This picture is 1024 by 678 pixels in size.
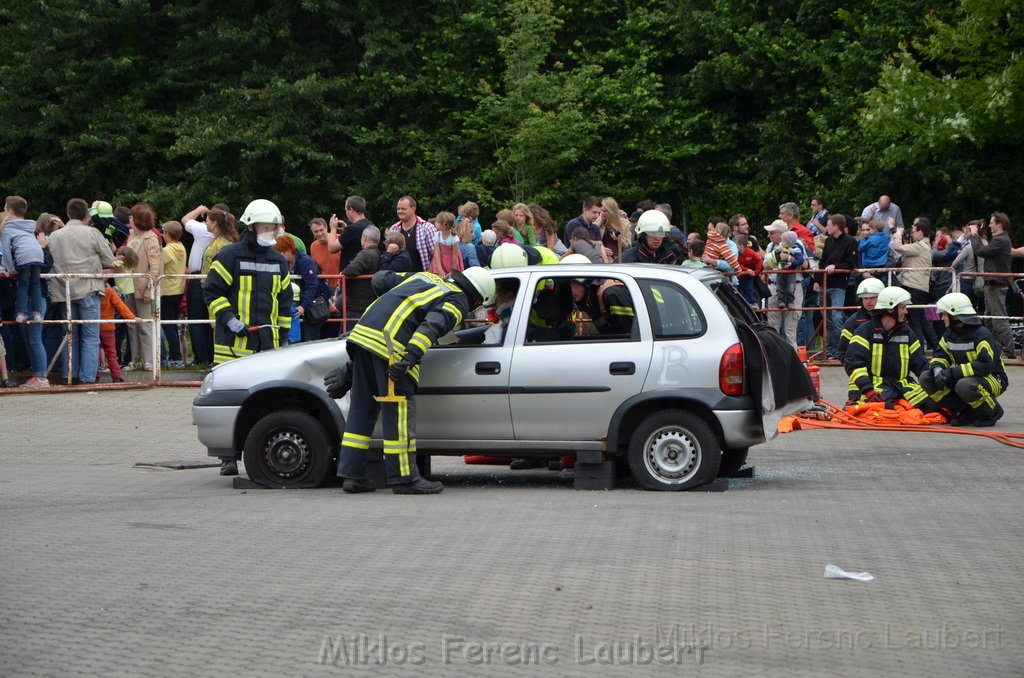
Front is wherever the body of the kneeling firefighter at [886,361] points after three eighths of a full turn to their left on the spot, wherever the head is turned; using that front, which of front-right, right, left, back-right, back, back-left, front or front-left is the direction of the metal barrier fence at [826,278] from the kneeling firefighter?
front-left

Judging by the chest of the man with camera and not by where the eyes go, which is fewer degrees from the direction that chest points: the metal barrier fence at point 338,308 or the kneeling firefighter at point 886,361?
the metal barrier fence

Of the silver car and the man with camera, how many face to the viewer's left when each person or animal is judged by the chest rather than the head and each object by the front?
2

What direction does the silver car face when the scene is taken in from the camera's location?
facing to the left of the viewer

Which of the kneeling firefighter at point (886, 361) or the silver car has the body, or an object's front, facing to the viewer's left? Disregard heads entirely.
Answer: the silver car

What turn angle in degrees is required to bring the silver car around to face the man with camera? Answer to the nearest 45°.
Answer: approximately 135° to its right

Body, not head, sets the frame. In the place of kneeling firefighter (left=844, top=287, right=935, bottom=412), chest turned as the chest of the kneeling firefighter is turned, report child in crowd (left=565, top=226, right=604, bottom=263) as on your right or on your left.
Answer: on your right

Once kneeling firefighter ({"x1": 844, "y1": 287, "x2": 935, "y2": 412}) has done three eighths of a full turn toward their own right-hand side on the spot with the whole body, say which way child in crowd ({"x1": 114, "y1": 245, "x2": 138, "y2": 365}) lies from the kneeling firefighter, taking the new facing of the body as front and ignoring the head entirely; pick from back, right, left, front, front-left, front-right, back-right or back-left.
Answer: front-left

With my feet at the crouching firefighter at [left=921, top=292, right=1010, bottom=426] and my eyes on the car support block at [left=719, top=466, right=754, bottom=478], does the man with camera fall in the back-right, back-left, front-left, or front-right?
back-right

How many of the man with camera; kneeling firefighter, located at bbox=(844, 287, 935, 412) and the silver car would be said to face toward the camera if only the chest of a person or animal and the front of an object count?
1

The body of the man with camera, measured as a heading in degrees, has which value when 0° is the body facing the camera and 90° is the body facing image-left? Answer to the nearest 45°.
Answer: approximately 90°

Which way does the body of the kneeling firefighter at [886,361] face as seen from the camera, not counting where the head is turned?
toward the camera

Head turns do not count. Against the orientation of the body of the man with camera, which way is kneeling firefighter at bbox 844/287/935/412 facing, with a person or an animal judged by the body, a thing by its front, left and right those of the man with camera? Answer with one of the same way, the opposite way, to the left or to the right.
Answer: to the left

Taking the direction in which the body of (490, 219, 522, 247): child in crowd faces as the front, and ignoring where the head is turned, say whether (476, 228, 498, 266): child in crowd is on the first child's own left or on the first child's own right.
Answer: on the first child's own right

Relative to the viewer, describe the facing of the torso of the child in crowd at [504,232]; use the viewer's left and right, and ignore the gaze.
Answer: facing the viewer and to the left of the viewer

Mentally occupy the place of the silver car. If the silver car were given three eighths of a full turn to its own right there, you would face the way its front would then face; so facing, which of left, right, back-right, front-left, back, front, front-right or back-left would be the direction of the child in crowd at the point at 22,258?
left

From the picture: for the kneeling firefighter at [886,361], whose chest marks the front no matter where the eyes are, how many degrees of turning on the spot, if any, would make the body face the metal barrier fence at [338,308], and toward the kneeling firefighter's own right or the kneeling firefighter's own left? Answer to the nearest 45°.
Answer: approximately 90° to the kneeling firefighter's own right

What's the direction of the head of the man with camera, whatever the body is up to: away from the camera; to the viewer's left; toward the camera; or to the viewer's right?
to the viewer's left
